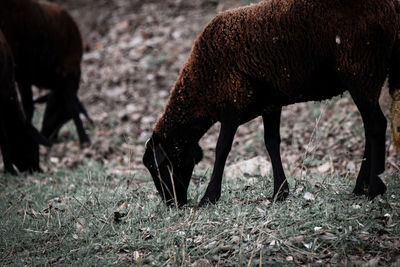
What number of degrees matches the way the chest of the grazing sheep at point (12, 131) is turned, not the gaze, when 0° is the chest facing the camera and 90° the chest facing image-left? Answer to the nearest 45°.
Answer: approximately 315°

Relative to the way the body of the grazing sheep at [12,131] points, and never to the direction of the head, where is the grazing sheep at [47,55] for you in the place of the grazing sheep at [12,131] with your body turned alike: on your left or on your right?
on your left

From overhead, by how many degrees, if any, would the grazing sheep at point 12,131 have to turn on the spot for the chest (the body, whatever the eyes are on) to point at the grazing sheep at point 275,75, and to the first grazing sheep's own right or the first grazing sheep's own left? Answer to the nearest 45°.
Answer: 0° — it already faces it

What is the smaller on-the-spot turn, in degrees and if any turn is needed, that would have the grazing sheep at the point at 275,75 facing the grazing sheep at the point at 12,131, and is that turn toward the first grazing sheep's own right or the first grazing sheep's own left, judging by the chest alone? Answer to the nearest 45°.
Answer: approximately 45° to the first grazing sheep's own right

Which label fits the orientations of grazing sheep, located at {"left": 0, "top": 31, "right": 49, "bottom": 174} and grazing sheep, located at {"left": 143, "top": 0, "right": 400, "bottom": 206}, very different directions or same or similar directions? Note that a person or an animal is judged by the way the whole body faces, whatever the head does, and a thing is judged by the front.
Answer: very different directions

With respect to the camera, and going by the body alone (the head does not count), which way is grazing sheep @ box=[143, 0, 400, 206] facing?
to the viewer's left
